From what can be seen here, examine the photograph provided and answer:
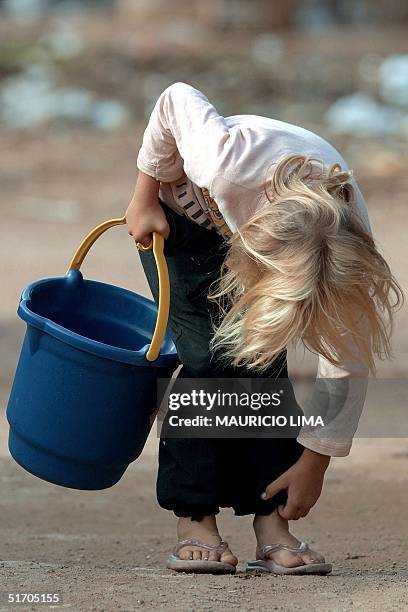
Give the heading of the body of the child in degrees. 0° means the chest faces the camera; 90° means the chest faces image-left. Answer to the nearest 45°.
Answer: approximately 315°
